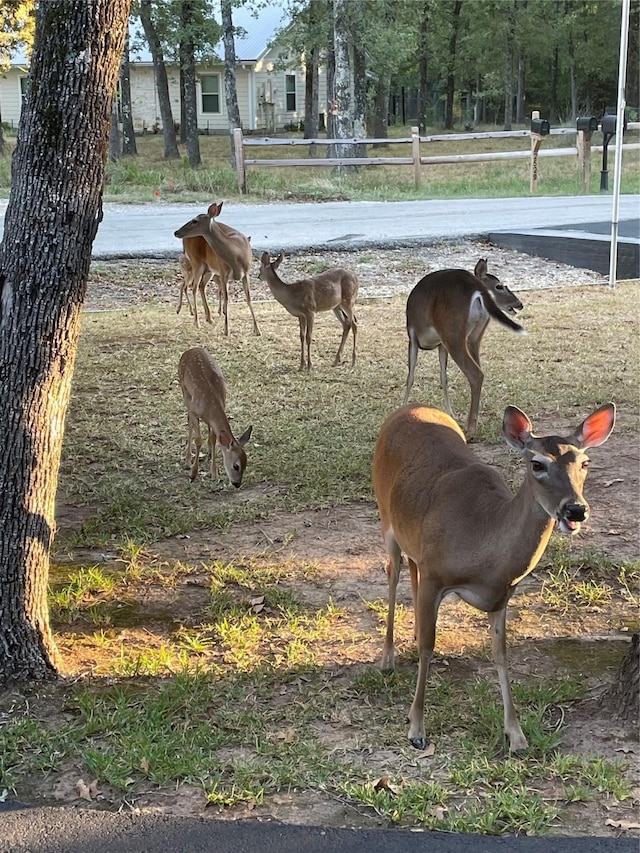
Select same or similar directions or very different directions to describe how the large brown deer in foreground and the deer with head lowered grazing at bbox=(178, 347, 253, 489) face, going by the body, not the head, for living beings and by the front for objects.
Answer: same or similar directions

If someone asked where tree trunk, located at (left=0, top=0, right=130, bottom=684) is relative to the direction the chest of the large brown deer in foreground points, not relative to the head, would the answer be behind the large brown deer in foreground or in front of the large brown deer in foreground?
behind

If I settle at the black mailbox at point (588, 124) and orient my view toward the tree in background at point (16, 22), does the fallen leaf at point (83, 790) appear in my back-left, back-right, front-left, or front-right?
front-left

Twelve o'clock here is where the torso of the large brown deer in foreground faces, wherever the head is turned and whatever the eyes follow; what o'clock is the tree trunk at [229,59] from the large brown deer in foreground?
The tree trunk is roughly at 7 o'clock from the large brown deer in foreground.

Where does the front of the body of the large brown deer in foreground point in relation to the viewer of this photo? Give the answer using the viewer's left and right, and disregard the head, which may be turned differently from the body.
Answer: facing the viewer and to the right of the viewer

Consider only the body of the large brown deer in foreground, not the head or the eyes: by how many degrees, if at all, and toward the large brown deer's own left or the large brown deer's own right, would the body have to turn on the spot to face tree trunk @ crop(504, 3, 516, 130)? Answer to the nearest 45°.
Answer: approximately 135° to the large brown deer's own left
